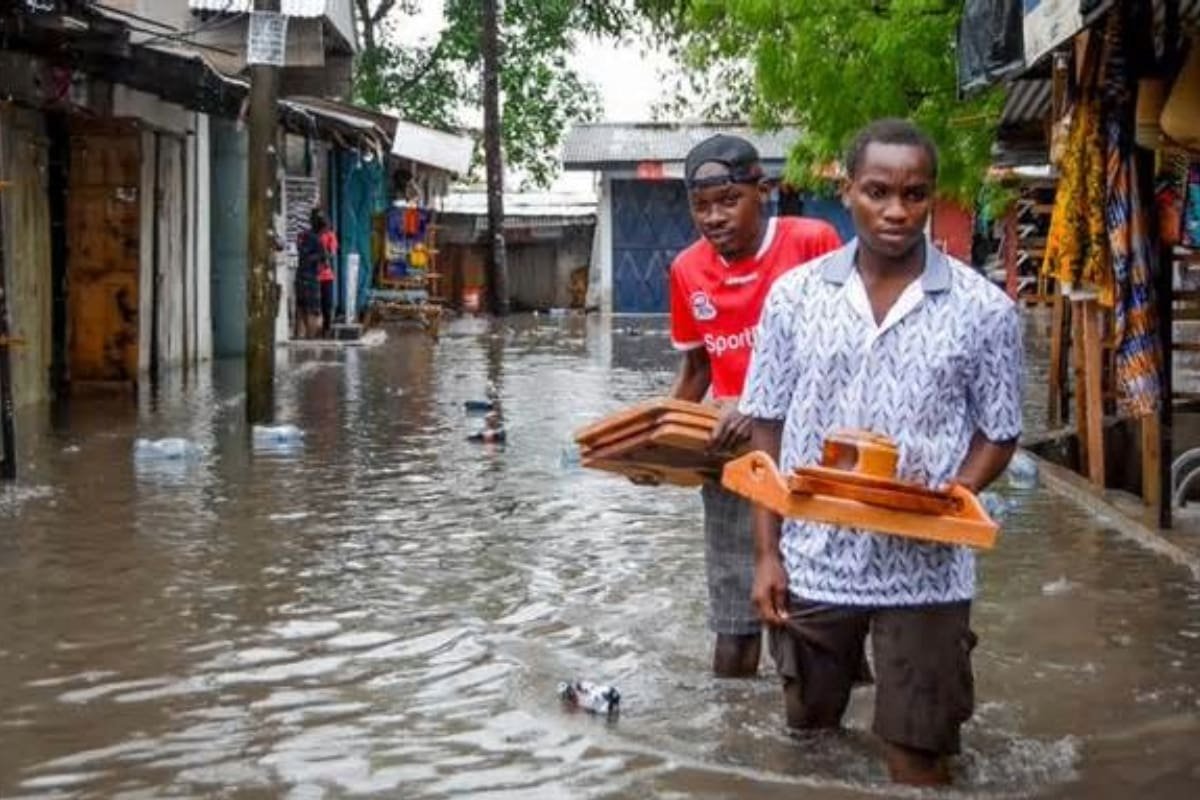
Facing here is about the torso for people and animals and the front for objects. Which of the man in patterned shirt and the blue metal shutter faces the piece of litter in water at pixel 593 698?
the blue metal shutter

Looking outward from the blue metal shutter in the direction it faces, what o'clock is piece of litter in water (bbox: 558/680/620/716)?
The piece of litter in water is roughly at 12 o'clock from the blue metal shutter.

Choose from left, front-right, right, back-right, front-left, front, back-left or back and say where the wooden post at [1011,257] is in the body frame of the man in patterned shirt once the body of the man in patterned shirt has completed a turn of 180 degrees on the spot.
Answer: front

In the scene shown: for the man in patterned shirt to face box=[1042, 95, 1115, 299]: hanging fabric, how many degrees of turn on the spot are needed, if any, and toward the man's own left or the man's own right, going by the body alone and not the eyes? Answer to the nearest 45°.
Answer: approximately 180°

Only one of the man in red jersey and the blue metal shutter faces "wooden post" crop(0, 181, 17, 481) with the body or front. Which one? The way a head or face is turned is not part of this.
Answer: the blue metal shutter

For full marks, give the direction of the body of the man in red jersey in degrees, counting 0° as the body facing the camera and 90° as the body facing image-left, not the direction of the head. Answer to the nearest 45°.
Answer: approximately 0°

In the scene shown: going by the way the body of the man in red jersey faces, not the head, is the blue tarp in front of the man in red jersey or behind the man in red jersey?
behind
